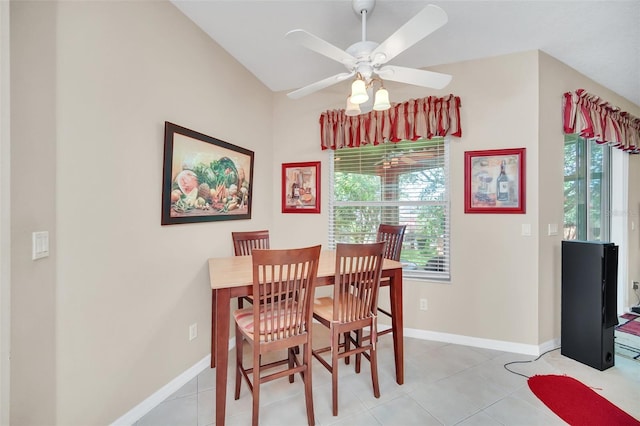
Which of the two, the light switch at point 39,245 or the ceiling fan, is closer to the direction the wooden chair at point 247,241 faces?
the ceiling fan

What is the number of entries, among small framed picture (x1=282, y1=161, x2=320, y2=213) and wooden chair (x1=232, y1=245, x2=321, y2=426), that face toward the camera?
1

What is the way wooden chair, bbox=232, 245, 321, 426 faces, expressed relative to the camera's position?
facing away from the viewer and to the left of the viewer

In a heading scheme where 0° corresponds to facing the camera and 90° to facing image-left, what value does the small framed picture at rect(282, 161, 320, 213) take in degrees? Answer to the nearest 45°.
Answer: approximately 0°

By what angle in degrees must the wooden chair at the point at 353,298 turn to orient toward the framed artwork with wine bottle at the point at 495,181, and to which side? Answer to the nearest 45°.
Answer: approximately 90° to its right

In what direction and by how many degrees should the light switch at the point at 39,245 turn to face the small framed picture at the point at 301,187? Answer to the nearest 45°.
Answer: approximately 45° to its left

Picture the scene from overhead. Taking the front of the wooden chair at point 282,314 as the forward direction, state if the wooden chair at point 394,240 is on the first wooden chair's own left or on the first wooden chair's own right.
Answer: on the first wooden chair's own right

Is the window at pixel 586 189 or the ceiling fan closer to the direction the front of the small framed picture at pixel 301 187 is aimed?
the ceiling fan

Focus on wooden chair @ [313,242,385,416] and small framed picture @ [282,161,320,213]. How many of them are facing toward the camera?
1
